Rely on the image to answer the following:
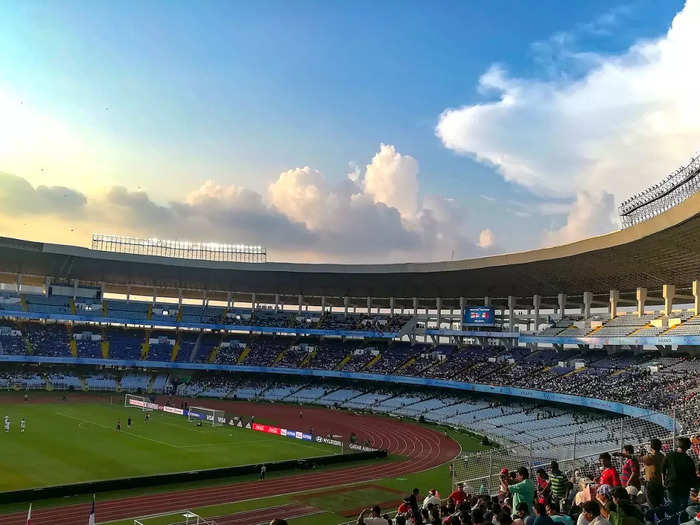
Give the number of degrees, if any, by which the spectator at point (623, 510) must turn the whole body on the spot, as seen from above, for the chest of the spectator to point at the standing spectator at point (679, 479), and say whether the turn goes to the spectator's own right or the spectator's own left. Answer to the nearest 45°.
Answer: approximately 45° to the spectator's own right

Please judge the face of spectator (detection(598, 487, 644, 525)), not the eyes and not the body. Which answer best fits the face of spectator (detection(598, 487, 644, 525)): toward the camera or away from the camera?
away from the camera

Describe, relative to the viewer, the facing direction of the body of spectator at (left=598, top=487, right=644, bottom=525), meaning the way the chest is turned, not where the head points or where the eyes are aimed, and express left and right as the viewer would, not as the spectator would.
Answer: facing away from the viewer and to the left of the viewer

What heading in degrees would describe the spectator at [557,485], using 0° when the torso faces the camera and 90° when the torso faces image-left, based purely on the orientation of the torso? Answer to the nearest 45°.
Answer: approximately 135°

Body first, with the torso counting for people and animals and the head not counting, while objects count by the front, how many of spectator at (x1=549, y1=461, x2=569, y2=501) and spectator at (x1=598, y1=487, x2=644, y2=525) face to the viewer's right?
0

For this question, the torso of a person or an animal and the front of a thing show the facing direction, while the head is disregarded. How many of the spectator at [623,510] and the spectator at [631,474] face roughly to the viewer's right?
0
